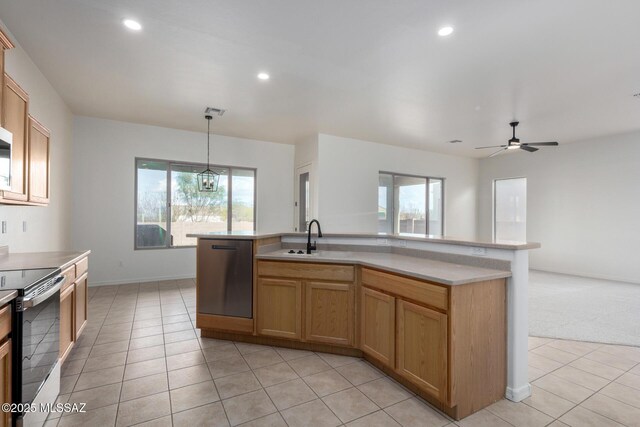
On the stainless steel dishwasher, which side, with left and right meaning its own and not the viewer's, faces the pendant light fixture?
back

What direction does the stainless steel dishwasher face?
toward the camera

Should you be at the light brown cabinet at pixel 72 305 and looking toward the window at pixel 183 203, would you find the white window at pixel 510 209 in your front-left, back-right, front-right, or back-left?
front-right

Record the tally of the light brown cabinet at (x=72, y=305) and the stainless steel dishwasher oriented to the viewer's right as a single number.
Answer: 1

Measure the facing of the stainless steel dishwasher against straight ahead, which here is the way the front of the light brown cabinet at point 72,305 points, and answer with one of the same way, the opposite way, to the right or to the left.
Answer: to the right

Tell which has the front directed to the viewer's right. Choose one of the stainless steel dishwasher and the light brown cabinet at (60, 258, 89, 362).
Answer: the light brown cabinet

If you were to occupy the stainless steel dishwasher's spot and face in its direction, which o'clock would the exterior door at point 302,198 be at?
The exterior door is roughly at 7 o'clock from the stainless steel dishwasher.

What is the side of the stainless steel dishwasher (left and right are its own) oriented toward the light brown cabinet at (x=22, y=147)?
right

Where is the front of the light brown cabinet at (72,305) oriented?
to the viewer's right
